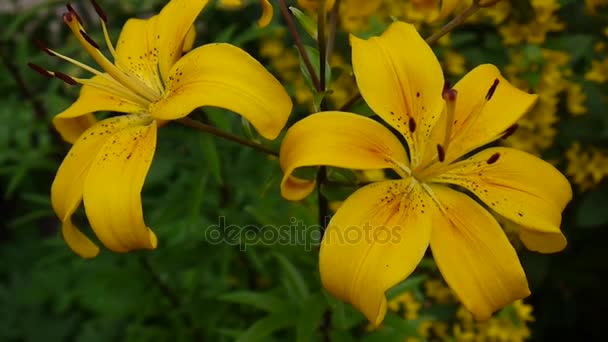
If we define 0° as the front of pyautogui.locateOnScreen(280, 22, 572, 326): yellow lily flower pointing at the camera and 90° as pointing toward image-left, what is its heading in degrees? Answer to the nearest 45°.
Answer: approximately 0°

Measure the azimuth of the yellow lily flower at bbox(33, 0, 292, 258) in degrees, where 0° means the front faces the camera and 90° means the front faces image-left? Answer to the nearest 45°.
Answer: approximately 45°

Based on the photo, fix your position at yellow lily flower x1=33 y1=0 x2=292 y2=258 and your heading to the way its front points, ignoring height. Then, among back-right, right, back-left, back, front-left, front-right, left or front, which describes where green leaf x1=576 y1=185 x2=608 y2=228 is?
back-left

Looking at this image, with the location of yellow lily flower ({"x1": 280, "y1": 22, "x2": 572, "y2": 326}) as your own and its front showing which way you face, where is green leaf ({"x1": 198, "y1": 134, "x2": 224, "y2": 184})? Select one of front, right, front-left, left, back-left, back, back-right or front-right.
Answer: back-right
